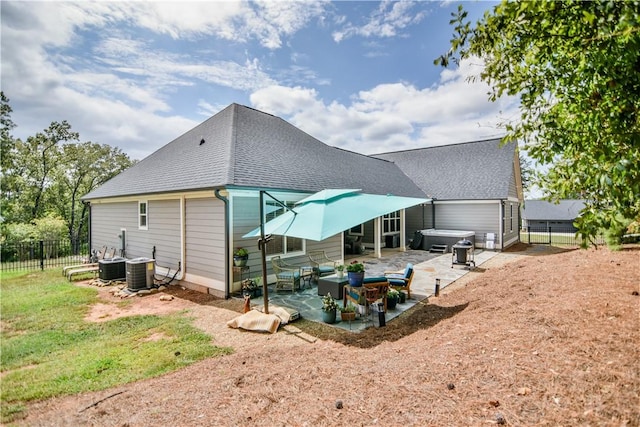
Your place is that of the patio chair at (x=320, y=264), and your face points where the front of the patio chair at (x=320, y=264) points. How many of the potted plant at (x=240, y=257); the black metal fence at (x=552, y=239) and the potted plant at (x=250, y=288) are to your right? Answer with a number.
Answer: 2

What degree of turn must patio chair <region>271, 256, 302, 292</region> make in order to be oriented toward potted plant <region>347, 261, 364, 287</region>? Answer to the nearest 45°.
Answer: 0° — it already faces it

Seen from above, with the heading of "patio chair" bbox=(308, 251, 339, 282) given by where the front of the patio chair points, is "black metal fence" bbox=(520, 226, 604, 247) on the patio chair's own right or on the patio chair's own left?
on the patio chair's own left

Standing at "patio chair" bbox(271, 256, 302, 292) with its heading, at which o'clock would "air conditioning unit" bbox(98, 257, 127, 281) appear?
The air conditioning unit is roughly at 5 o'clock from the patio chair.

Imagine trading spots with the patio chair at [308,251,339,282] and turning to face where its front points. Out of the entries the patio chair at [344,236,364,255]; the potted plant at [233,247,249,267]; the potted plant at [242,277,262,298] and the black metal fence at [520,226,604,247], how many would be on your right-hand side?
2

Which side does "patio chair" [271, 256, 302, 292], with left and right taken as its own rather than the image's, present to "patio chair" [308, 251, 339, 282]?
left

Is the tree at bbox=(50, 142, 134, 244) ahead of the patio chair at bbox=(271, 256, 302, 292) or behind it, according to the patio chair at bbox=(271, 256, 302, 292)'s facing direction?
behind
